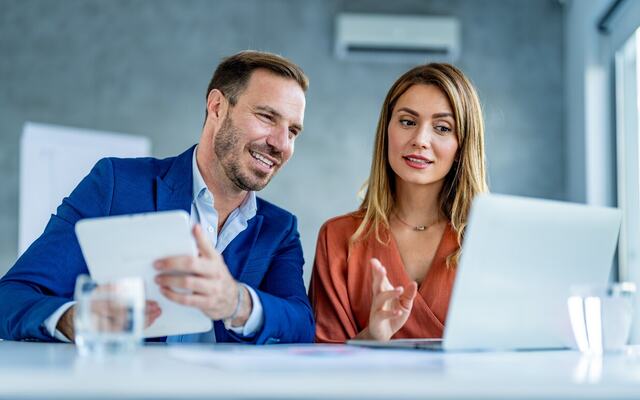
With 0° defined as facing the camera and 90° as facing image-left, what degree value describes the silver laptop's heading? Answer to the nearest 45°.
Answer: approximately 135°

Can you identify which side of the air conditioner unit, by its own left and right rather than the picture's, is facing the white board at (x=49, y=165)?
right

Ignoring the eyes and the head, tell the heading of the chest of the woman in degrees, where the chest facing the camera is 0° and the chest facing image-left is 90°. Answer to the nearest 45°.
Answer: approximately 0°

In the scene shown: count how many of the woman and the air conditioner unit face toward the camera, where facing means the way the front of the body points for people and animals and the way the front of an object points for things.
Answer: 2

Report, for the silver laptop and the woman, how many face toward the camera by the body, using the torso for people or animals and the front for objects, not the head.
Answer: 1

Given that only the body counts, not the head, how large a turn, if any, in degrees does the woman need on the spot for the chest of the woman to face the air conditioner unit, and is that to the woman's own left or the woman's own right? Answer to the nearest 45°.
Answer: approximately 180°

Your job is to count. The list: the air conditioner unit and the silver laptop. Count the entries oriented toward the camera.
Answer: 1

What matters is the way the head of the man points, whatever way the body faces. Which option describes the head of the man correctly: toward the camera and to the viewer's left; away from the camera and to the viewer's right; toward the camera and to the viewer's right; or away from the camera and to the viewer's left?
toward the camera and to the viewer's right

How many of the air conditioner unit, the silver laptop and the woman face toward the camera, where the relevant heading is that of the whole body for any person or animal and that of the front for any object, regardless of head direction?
2

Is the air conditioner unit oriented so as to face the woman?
yes

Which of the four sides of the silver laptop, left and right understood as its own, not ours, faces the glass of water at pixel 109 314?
left

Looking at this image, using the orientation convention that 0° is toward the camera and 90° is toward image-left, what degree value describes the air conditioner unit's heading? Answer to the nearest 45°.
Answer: approximately 0°
